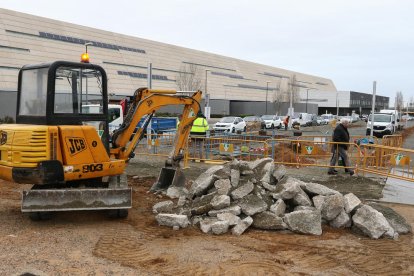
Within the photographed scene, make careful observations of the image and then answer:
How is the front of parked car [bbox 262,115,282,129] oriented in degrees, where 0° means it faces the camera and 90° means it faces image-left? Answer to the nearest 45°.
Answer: approximately 45°

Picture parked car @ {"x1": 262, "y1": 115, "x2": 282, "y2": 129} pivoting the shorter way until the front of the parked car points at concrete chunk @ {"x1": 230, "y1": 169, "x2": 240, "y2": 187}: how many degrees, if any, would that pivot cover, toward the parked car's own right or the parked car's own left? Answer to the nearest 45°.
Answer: approximately 45° to the parked car's own left

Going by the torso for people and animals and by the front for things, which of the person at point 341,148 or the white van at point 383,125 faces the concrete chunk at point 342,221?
the white van

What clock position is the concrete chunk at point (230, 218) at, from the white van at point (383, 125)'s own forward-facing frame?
The concrete chunk is roughly at 12 o'clock from the white van.
